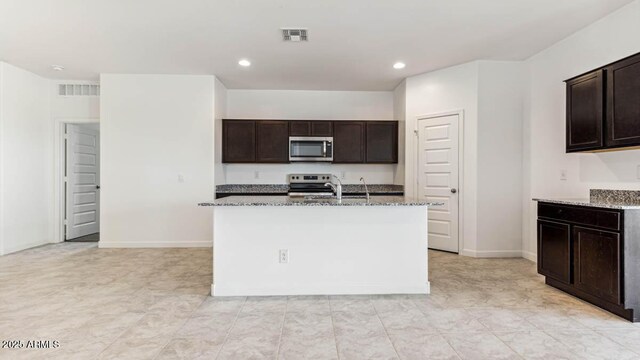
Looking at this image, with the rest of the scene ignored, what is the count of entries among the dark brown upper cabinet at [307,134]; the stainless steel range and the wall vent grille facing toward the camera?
3

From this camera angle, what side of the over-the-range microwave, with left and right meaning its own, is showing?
front

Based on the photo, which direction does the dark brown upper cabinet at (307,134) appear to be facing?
toward the camera

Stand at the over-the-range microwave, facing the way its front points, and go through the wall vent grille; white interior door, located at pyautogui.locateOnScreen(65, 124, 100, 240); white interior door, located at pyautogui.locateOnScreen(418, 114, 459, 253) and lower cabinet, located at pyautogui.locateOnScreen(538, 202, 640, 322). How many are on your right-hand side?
2

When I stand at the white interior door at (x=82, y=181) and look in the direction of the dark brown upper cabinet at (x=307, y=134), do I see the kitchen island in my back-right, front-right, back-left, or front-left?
front-right

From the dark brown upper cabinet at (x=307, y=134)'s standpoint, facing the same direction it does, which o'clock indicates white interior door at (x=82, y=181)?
The white interior door is roughly at 3 o'clock from the dark brown upper cabinet.

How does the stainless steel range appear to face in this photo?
toward the camera

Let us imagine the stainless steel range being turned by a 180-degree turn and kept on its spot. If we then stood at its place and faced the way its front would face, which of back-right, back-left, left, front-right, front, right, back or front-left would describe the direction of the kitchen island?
back

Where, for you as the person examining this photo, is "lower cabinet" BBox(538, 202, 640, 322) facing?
facing the viewer and to the left of the viewer

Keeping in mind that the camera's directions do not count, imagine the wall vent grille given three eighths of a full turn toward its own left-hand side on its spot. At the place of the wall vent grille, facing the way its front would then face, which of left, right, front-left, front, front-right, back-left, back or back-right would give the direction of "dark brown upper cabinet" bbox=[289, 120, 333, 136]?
right
